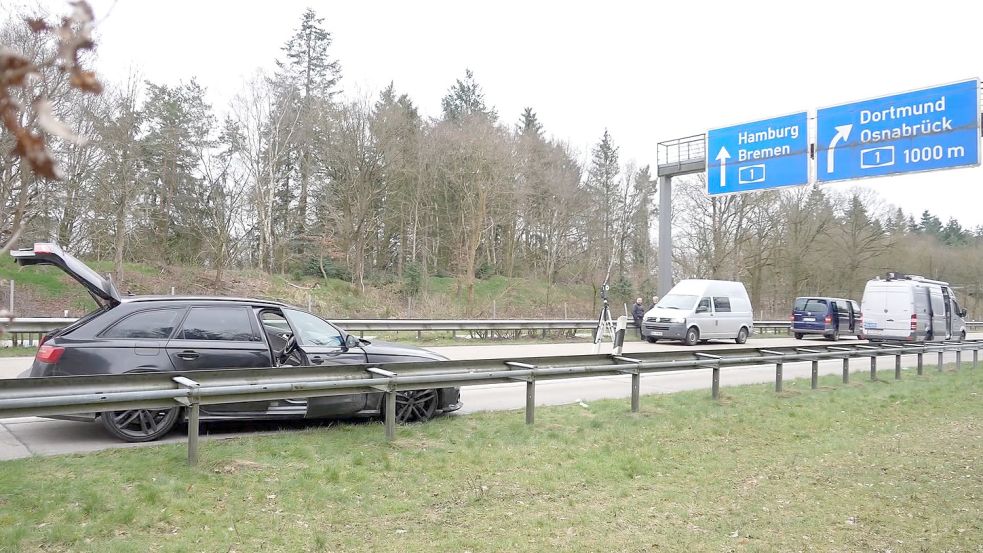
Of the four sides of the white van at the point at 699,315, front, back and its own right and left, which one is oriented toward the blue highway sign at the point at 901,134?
left

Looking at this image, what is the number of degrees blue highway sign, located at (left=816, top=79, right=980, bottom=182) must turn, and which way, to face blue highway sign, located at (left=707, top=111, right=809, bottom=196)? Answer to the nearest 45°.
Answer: approximately 90° to its right

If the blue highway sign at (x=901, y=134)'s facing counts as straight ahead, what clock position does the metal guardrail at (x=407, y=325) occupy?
The metal guardrail is roughly at 1 o'clock from the blue highway sign.

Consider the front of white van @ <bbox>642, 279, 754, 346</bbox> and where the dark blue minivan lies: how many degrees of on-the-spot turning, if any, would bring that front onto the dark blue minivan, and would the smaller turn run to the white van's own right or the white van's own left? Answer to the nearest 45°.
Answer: approximately 180°

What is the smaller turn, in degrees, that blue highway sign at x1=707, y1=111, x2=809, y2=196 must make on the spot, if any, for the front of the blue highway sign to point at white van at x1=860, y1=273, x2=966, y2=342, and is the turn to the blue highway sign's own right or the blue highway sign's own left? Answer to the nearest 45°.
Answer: approximately 180°

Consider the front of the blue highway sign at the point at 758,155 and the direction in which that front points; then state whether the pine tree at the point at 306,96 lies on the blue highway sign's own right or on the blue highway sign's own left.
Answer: on the blue highway sign's own right

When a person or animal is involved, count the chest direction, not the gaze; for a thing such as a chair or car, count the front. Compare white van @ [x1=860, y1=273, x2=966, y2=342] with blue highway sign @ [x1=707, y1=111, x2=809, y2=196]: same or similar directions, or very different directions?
very different directions

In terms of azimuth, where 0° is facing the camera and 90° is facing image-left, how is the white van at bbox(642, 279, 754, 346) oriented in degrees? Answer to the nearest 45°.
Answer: approximately 45°

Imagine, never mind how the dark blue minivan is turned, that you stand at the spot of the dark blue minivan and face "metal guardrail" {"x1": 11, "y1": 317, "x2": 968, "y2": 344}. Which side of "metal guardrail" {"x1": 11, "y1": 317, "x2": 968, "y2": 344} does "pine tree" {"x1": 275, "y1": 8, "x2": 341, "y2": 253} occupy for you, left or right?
right
